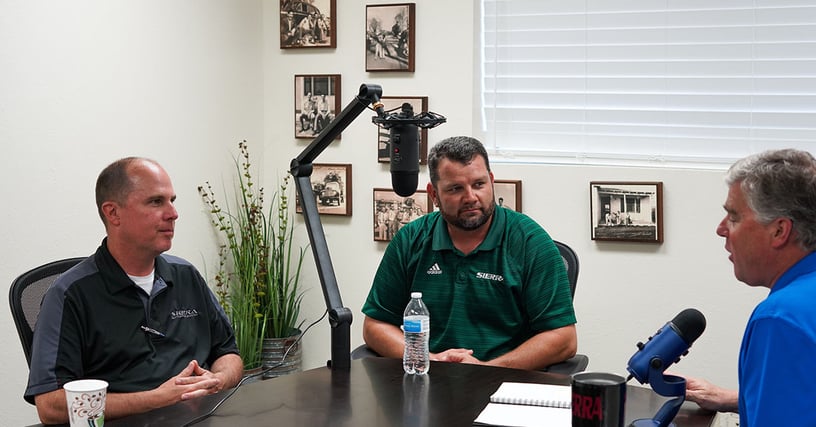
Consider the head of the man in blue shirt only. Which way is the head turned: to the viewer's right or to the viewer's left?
to the viewer's left

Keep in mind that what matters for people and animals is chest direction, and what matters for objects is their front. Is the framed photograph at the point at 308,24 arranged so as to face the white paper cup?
yes

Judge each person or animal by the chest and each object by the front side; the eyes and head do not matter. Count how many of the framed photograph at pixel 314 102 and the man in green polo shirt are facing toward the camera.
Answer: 2

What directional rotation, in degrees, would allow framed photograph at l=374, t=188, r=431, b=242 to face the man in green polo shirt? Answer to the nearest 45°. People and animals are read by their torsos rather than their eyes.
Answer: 0° — it already faces them

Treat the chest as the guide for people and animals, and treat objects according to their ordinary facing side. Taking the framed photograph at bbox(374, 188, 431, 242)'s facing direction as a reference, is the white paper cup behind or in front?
in front

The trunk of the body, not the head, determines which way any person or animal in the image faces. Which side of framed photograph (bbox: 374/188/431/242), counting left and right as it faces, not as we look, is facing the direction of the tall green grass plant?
right

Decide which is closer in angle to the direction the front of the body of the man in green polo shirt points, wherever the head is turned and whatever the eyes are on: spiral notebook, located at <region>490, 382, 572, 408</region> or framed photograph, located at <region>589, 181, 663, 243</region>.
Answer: the spiral notebook

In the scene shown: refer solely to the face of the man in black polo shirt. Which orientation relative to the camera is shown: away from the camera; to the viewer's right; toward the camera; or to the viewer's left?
to the viewer's right

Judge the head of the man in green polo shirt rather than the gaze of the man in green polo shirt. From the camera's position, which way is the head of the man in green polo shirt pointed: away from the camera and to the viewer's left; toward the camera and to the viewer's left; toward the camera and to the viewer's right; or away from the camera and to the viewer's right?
toward the camera and to the viewer's right

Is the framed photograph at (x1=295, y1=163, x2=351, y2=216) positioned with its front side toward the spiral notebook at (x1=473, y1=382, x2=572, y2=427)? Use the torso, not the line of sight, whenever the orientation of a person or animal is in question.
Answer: yes

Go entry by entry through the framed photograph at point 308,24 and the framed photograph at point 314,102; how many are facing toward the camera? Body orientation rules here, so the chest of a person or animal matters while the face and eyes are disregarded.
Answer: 2
